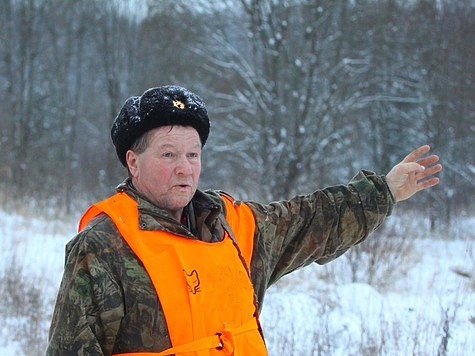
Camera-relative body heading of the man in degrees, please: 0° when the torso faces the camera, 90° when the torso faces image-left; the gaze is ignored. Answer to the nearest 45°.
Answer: approximately 315°

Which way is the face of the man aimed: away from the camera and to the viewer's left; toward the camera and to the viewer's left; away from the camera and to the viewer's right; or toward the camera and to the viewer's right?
toward the camera and to the viewer's right
